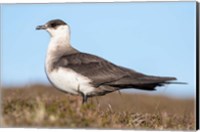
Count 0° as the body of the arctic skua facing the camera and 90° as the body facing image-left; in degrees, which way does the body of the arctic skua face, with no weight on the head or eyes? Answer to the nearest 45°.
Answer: approximately 90°
